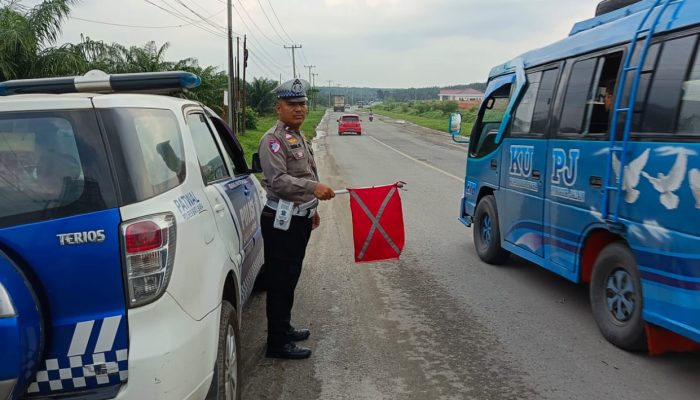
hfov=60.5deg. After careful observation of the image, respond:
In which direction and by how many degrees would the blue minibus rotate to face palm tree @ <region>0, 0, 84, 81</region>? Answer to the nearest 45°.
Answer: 0° — it already faces it

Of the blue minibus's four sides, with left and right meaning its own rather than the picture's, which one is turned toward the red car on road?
front

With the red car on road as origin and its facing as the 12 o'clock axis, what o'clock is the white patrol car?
The white patrol car is roughly at 6 o'clock from the red car on road.

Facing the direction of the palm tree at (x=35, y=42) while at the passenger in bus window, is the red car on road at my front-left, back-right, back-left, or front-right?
front-right

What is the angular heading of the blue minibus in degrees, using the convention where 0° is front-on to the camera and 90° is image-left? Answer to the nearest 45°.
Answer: approximately 135°

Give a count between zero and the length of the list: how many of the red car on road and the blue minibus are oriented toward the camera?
0

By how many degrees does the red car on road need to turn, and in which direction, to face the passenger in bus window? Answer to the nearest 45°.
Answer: approximately 180°

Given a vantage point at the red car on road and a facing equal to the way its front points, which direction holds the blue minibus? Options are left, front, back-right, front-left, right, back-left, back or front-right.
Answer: back
